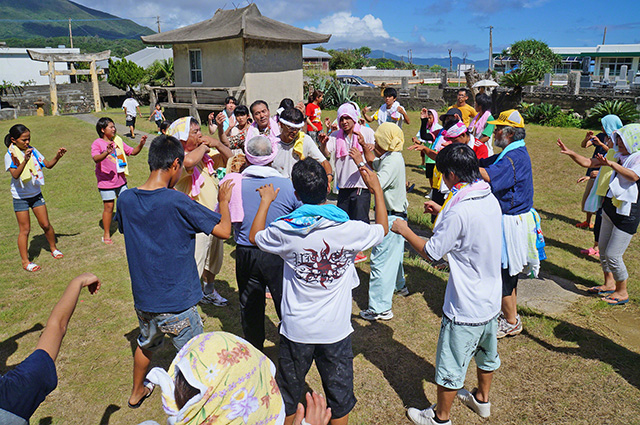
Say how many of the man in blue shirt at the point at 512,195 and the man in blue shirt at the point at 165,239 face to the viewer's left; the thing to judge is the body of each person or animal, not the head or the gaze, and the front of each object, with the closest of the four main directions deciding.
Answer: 1

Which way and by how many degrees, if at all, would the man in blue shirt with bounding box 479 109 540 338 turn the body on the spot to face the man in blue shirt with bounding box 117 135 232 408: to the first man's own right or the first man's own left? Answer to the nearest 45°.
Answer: approximately 45° to the first man's own left

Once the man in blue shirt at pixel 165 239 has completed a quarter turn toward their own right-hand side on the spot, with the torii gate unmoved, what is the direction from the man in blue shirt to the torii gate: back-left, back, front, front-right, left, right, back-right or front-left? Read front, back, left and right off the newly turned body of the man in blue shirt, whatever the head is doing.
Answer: back-left

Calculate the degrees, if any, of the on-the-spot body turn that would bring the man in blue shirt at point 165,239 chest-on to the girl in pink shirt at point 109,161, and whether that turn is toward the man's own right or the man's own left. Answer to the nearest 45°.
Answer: approximately 45° to the man's own left

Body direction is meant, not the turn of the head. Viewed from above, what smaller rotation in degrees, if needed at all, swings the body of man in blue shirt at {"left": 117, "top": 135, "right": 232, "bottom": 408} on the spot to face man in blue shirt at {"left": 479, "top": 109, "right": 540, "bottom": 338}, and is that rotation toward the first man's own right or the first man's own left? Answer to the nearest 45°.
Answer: approximately 45° to the first man's own right

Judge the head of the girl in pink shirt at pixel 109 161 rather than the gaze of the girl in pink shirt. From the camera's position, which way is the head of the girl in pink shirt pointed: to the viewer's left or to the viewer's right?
to the viewer's right

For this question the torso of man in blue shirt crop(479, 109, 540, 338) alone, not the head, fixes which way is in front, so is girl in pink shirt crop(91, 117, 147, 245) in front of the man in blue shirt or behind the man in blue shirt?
in front

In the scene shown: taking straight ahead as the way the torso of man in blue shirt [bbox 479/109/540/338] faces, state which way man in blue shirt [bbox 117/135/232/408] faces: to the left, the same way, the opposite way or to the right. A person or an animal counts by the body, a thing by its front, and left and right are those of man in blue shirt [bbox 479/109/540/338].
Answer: to the right

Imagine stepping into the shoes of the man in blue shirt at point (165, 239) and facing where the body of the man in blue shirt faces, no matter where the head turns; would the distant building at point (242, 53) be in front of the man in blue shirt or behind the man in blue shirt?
in front

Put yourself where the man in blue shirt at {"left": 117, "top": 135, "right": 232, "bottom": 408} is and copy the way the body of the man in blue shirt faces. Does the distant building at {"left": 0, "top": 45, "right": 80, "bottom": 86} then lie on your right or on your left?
on your left

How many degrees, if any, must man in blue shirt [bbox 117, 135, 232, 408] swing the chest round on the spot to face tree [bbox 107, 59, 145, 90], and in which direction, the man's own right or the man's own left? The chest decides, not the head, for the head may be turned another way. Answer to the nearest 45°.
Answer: approximately 45° to the man's own left

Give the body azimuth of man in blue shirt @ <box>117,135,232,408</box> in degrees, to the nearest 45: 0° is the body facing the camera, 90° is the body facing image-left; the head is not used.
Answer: approximately 225°

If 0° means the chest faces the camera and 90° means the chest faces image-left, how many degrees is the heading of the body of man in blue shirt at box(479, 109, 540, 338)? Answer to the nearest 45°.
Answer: approximately 90°
